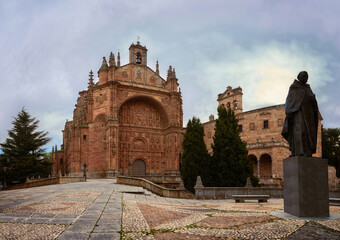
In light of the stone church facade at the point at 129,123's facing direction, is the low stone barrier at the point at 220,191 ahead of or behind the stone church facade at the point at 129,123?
ahead

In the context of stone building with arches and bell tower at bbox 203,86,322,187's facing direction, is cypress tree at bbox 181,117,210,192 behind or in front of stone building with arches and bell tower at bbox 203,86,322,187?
in front

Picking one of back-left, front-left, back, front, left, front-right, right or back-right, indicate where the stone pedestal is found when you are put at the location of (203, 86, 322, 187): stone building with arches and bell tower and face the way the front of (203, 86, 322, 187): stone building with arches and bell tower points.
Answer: front-left

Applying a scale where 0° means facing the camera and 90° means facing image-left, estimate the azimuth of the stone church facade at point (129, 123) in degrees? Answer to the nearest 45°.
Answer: approximately 315°

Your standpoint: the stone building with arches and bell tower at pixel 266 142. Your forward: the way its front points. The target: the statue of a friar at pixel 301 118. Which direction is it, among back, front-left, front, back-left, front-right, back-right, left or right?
front-left

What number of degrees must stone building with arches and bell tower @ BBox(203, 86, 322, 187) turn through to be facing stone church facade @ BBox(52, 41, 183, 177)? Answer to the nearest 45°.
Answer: approximately 45° to its right

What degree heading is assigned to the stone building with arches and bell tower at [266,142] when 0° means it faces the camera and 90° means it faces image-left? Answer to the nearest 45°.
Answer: approximately 45°
